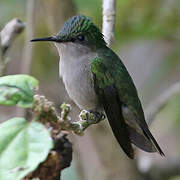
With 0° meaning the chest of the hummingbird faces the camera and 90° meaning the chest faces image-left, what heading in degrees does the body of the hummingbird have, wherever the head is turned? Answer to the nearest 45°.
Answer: approximately 90°
